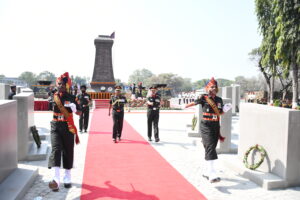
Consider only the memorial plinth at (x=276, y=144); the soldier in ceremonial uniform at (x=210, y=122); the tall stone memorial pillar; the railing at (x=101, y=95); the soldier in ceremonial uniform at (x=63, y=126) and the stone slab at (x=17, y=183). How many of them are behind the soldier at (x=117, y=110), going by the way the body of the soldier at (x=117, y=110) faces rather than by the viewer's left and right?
2

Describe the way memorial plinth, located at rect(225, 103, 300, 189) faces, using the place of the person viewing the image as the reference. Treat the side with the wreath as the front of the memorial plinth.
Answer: facing the viewer and to the left of the viewer

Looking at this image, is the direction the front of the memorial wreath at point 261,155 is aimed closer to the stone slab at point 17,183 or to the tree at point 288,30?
the stone slab

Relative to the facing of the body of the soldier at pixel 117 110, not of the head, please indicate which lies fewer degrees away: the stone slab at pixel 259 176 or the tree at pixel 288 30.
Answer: the stone slab

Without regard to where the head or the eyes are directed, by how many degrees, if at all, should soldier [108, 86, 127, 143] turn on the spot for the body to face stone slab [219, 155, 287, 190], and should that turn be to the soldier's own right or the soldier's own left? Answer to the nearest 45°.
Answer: approximately 45° to the soldier's own left

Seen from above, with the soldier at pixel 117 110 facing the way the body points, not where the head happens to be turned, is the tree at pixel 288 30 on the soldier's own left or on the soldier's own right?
on the soldier's own left

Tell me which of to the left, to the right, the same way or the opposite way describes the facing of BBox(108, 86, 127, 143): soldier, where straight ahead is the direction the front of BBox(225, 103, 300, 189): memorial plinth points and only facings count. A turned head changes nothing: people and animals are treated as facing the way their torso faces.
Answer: to the left

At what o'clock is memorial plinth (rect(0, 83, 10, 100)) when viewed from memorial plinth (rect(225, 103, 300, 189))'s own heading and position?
memorial plinth (rect(0, 83, 10, 100)) is roughly at 2 o'clock from memorial plinth (rect(225, 103, 300, 189)).

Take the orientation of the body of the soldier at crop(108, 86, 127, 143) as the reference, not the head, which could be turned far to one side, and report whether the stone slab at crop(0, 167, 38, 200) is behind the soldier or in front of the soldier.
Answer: in front

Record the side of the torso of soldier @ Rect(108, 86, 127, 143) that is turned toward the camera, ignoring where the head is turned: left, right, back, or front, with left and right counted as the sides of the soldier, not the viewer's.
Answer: front

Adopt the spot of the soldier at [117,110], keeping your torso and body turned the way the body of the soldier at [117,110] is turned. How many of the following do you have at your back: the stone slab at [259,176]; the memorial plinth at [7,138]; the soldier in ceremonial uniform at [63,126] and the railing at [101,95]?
1

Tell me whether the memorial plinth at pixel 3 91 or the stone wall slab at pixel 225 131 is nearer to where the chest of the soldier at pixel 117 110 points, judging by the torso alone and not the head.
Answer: the stone wall slab

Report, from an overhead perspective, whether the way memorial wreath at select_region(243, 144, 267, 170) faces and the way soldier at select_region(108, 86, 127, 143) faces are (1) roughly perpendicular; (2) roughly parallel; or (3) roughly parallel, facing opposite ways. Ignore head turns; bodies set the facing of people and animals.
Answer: roughly perpendicular
